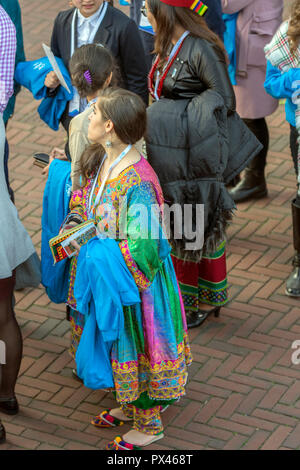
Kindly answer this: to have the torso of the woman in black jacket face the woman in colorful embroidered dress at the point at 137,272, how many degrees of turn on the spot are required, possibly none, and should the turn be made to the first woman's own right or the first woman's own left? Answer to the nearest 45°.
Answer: approximately 90° to the first woman's own left

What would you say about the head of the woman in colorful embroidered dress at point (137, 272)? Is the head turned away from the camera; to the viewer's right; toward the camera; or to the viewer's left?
to the viewer's left

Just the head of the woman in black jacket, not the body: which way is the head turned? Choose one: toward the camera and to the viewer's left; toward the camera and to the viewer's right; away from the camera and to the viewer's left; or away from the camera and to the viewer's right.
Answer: away from the camera and to the viewer's left
